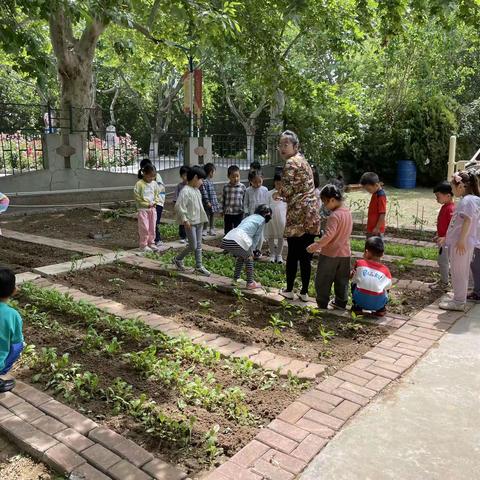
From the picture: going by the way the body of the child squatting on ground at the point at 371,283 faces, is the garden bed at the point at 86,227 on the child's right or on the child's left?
on the child's left

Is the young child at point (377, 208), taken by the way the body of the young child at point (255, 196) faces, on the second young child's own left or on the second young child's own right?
on the second young child's own left

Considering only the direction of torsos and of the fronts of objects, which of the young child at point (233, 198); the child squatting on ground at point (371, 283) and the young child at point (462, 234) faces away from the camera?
the child squatting on ground

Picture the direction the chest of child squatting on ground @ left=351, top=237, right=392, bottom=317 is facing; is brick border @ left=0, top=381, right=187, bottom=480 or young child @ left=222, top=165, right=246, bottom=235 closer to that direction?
the young child

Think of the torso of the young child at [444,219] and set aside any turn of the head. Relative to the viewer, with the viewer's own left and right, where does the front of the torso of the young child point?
facing to the left of the viewer

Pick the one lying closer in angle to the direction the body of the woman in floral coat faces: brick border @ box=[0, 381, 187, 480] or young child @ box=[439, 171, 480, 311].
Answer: the brick border

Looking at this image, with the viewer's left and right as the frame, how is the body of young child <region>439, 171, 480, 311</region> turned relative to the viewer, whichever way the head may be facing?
facing to the left of the viewer

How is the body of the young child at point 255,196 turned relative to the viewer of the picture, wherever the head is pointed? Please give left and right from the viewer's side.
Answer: facing the viewer

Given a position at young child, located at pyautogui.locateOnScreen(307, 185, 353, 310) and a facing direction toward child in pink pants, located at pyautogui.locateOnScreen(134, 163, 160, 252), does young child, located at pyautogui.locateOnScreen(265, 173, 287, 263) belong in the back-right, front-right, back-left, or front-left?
front-right

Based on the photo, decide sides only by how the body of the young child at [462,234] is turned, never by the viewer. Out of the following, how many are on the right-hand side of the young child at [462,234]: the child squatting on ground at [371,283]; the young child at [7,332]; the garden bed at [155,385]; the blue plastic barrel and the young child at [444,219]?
2

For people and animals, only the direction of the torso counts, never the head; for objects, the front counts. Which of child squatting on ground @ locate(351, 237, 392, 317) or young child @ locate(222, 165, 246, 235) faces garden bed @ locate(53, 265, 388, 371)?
the young child

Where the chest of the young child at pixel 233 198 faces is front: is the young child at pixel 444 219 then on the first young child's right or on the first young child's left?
on the first young child's left

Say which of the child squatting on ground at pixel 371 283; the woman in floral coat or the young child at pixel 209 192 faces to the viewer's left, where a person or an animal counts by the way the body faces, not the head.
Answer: the woman in floral coat
